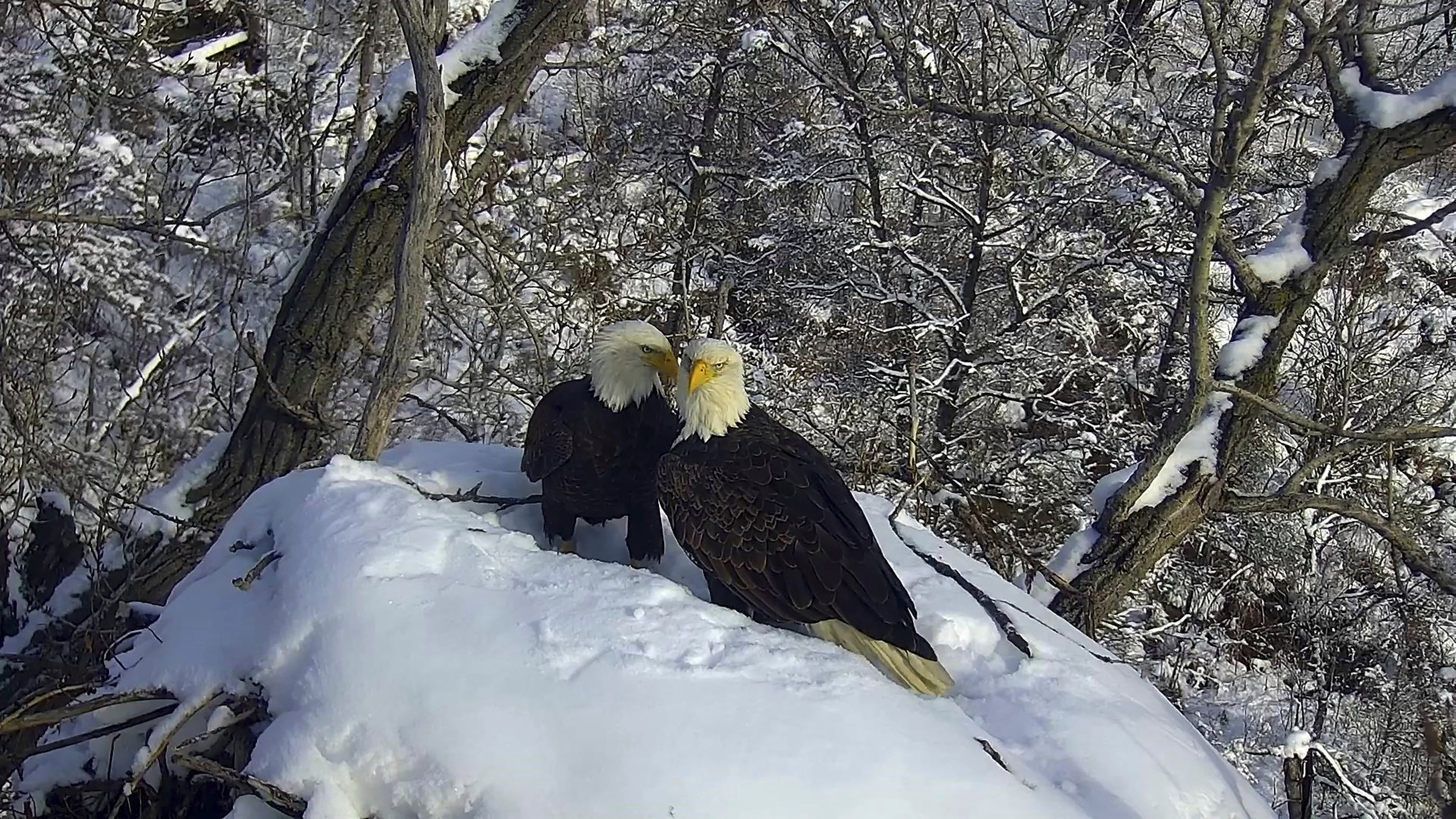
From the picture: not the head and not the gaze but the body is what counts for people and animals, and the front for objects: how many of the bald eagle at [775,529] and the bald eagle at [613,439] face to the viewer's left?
1

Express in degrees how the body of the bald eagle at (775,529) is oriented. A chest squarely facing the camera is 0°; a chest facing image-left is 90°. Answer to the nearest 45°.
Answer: approximately 90°

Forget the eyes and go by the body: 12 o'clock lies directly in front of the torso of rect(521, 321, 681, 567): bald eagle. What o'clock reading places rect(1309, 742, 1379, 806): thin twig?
The thin twig is roughly at 10 o'clock from the bald eagle.

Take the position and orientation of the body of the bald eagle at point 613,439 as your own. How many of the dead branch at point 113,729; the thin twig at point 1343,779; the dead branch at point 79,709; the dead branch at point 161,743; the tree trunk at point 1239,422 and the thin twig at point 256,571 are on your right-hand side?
4

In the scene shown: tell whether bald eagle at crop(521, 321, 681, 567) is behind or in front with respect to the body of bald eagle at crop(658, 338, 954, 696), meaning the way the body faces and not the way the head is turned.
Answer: in front

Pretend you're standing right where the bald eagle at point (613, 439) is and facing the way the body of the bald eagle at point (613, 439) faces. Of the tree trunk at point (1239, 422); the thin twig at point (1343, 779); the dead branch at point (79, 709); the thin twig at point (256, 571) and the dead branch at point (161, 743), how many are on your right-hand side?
3

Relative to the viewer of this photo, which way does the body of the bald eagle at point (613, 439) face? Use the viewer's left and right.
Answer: facing the viewer and to the right of the viewer

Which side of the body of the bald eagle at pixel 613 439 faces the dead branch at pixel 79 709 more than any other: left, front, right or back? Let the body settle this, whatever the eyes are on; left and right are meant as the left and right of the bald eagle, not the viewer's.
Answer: right
